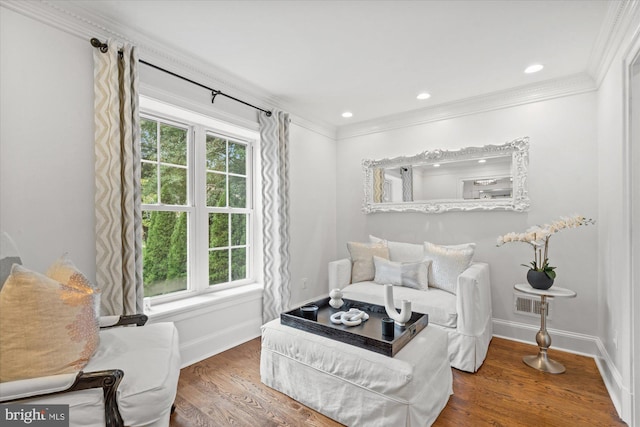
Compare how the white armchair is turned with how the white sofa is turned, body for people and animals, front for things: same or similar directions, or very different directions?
very different directions

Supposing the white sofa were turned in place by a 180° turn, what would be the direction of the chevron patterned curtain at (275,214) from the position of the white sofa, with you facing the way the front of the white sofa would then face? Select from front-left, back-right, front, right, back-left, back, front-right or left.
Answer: back-left

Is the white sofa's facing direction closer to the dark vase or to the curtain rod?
the curtain rod

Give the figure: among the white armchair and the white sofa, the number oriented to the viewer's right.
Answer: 1

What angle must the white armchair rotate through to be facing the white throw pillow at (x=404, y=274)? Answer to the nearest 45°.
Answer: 0° — it already faces it

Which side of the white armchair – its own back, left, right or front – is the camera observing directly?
right

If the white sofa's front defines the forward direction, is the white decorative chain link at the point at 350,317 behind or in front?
in front

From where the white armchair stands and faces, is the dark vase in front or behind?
in front

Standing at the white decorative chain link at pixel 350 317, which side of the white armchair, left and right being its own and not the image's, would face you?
front

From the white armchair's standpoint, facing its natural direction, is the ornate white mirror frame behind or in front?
in front

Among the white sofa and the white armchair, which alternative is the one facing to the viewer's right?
the white armchair

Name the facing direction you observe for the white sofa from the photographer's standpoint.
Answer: facing the viewer and to the left of the viewer
